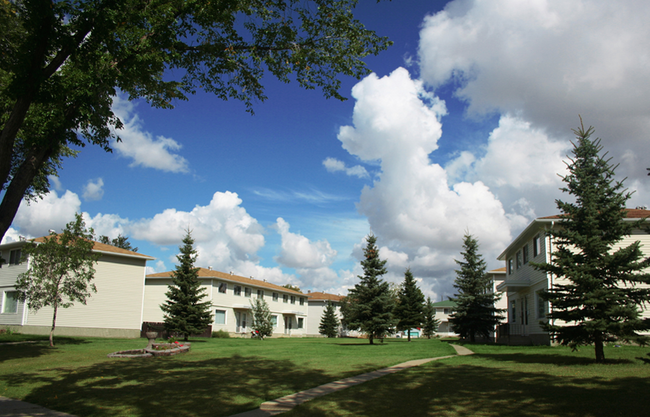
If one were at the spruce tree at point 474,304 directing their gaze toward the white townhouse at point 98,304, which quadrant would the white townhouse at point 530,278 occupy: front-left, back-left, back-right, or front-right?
back-left

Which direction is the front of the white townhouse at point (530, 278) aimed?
to the viewer's left

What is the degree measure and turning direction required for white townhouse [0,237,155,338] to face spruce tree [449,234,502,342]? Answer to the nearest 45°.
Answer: approximately 90° to its left

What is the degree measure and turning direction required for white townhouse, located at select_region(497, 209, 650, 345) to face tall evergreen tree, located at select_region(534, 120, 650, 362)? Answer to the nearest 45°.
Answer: approximately 90° to its left

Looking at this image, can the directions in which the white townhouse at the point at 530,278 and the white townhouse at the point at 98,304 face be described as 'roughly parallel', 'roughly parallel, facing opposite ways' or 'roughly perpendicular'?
roughly perpendicular

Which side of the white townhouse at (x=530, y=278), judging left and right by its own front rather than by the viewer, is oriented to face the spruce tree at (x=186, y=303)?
front

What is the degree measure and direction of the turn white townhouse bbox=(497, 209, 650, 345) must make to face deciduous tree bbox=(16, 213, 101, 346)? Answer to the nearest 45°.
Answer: approximately 45° to its left
